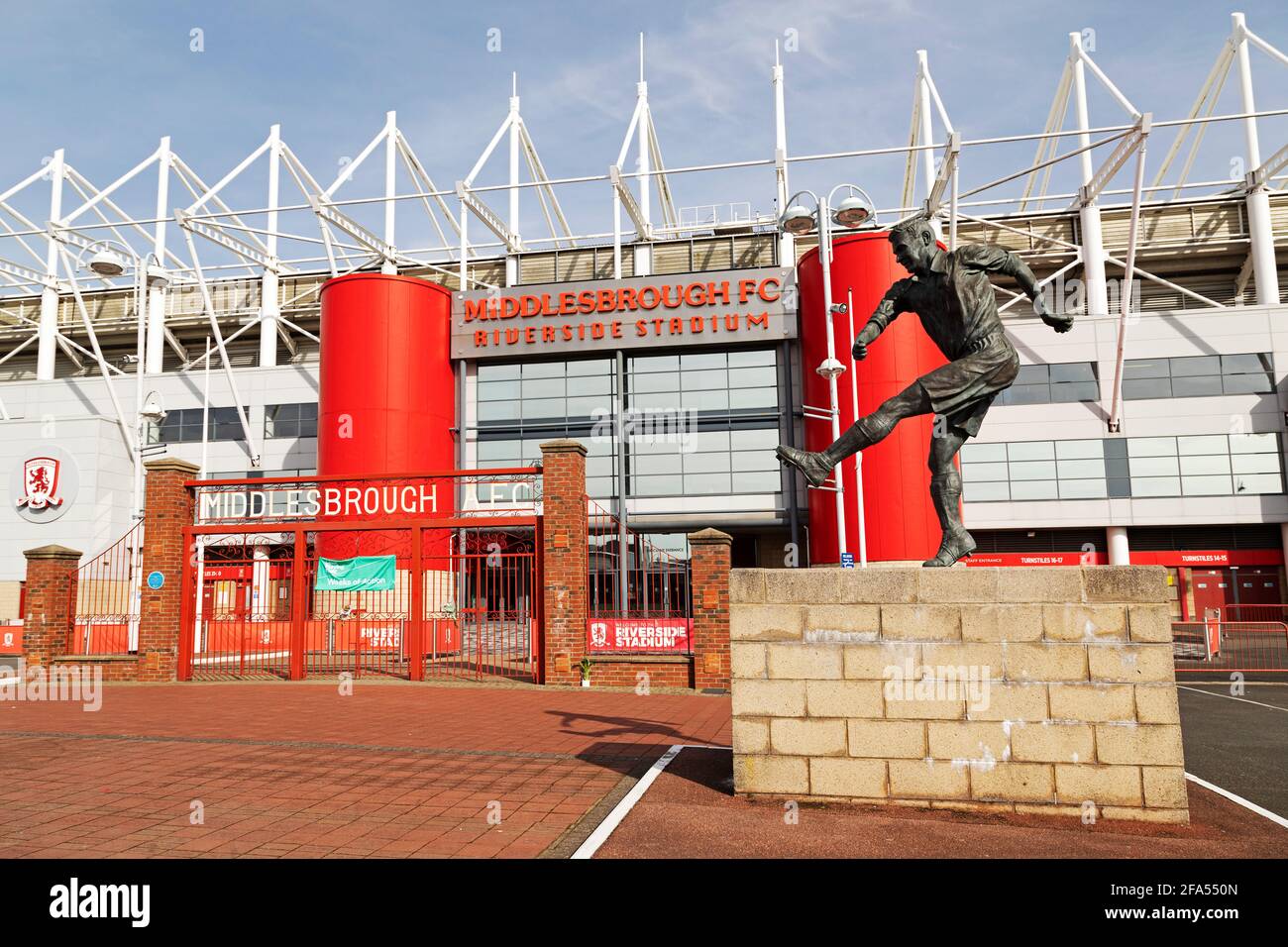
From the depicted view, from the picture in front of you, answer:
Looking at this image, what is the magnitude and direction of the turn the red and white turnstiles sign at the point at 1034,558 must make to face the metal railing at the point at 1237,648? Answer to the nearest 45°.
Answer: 0° — it already faces it

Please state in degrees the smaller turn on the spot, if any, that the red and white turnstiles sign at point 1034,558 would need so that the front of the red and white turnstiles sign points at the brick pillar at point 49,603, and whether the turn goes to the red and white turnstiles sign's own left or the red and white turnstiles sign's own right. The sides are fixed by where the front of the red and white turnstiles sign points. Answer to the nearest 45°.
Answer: approximately 45° to the red and white turnstiles sign's own right

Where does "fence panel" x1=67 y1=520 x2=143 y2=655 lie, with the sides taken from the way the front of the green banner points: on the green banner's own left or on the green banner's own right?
on the green banner's own right

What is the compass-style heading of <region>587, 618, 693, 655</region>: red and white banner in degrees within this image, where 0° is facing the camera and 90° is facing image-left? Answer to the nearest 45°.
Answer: approximately 0°

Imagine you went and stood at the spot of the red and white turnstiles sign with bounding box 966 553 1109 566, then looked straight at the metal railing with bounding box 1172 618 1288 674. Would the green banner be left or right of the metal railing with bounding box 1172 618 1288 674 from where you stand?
right

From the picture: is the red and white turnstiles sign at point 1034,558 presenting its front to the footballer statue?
yes
